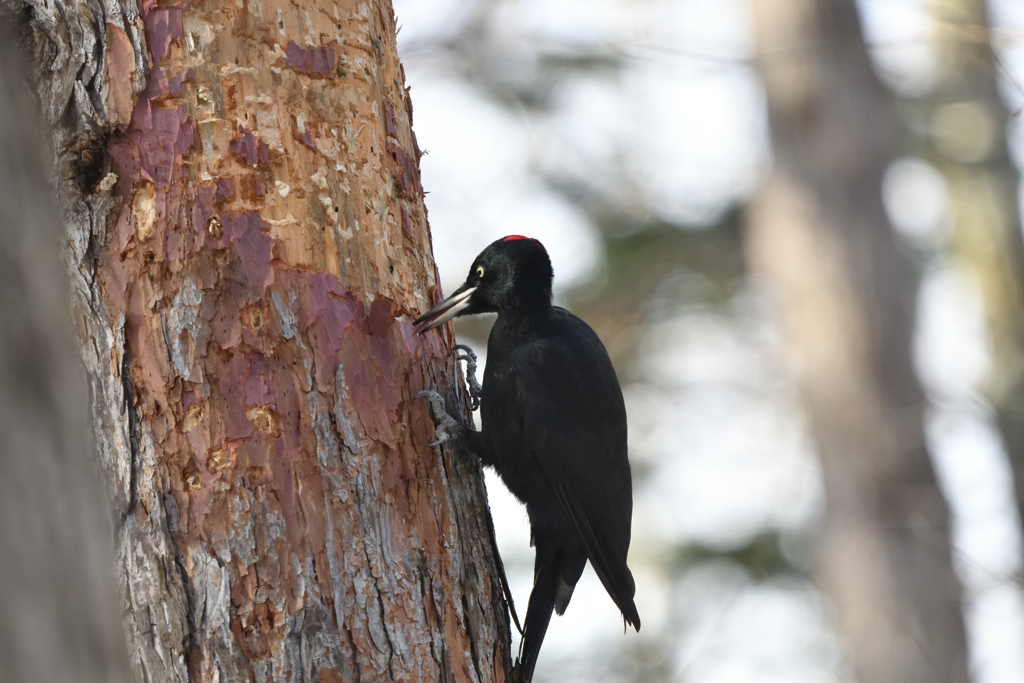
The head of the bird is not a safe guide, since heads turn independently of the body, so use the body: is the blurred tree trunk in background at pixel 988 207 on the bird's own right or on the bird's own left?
on the bird's own right

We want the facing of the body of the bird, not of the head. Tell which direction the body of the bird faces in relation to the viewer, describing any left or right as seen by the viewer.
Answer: facing to the left of the viewer
